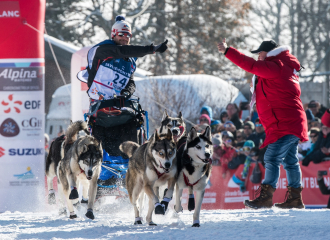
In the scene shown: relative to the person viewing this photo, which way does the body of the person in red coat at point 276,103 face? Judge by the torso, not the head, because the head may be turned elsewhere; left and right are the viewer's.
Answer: facing to the left of the viewer

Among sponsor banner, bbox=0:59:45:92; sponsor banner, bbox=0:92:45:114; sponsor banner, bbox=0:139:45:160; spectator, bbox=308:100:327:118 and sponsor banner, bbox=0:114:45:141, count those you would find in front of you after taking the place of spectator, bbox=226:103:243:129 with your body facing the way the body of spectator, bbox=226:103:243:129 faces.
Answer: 4

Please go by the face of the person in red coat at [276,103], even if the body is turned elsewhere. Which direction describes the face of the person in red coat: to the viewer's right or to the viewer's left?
to the viewer's left

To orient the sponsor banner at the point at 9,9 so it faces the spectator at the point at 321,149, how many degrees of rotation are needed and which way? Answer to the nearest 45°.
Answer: approximately 90° to its left

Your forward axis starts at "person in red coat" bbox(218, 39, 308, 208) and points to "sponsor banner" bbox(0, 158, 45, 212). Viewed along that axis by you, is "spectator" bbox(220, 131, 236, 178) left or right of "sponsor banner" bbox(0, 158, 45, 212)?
right
